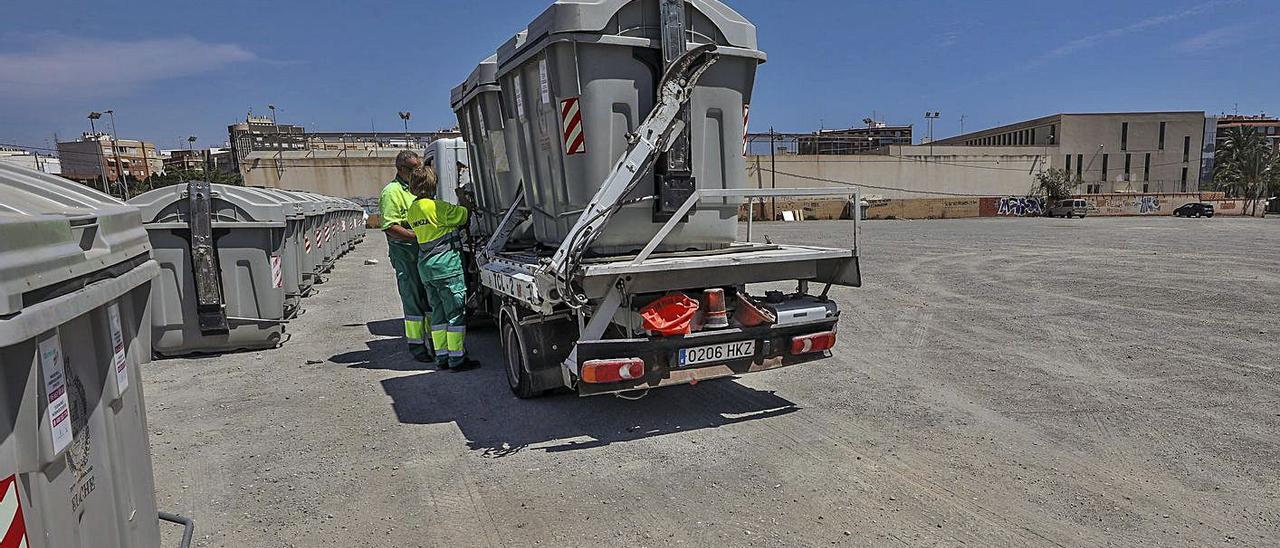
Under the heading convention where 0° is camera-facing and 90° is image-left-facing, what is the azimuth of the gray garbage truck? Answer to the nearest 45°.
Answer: approximately 135°

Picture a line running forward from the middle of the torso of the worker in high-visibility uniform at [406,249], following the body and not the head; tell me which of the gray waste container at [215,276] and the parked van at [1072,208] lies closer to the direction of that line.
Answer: the parked van

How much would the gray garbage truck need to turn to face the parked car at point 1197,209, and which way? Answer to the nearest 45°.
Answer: approximately 90° to its right

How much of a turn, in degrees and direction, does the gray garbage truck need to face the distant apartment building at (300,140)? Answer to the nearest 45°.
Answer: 0° — it already faces it

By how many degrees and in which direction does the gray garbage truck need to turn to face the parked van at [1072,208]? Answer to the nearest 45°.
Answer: approximately 90° to its right

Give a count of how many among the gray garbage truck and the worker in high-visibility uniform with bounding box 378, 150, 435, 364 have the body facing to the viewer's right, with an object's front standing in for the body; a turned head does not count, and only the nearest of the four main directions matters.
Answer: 1

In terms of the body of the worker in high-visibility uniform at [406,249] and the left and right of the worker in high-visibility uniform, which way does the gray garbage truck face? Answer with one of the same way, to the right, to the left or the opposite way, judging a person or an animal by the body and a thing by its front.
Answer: to the left

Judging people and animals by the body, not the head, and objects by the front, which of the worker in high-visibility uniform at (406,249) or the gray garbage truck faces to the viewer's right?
the worker in high-visibility uniform

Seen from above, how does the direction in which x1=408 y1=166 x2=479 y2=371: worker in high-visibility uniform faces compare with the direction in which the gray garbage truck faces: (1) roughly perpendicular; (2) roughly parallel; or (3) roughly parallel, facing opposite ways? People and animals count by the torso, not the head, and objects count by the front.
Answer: roughly perpendicular

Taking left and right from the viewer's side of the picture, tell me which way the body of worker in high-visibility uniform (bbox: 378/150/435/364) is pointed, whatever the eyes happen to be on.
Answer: facing to the right of the viewer

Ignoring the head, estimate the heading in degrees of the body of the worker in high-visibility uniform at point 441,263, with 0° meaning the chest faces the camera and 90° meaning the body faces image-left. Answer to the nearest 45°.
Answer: approximately 225°
